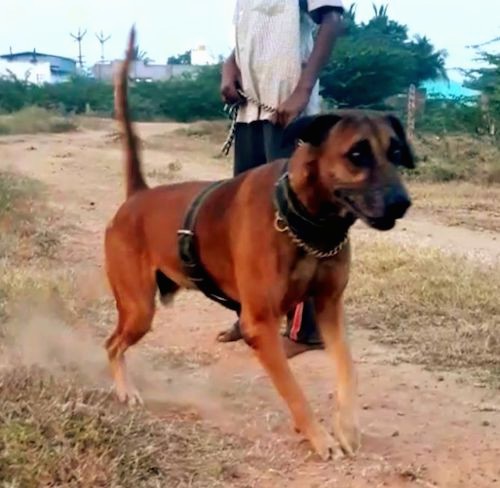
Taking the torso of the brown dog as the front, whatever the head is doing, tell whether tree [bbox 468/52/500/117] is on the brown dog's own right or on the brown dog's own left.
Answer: on the brown dog's own left

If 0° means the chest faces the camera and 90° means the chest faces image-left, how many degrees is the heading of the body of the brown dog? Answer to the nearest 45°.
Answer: approximately 315°

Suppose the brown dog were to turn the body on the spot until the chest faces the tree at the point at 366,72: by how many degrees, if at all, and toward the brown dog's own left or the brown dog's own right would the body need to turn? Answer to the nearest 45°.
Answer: approximately 135° to the brown dog's own left

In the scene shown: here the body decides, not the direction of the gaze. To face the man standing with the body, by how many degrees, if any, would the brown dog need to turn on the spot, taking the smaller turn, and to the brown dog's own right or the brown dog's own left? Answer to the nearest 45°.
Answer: approximately 135° to the brown dog's own left
